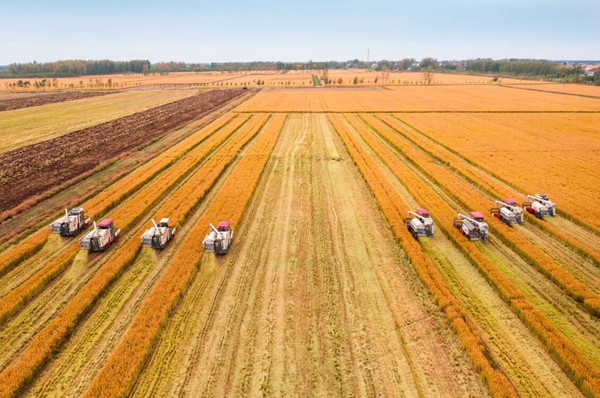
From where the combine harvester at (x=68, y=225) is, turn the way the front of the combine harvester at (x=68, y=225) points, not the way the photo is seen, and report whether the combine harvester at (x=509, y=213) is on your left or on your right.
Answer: on your right

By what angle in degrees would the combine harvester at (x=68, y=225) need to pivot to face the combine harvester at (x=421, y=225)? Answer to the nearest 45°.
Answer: approximately 90° to its right

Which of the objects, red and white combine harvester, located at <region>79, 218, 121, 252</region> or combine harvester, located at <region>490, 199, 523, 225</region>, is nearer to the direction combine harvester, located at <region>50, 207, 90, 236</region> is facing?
the combine harvester

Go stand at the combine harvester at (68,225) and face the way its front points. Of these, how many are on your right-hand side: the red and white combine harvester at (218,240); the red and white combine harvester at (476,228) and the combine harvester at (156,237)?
3

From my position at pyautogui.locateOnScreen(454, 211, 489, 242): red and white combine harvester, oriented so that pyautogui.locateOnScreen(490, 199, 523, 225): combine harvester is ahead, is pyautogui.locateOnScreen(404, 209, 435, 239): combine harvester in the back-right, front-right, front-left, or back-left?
back-left

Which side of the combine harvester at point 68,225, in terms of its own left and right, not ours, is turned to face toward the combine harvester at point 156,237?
right

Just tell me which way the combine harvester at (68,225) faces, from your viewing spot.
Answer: facing away from the viewer and to the right of the viewer

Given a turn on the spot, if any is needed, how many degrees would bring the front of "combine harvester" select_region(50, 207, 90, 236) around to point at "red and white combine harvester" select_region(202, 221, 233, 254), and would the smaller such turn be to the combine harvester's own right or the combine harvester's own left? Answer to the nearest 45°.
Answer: approximately 90° to the combine harvester's own right

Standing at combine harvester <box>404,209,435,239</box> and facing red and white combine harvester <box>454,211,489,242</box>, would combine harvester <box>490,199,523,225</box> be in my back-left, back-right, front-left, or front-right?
front-left

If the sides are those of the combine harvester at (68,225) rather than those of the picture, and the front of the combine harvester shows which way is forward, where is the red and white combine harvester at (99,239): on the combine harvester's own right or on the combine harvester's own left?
on the combine harvester's own right

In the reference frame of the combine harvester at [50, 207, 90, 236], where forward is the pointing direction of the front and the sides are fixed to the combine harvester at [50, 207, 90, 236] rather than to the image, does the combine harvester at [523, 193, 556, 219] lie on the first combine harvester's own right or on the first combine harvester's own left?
on the first combine harvester's own right

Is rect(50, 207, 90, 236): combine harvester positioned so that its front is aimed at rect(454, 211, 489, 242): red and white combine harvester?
no
